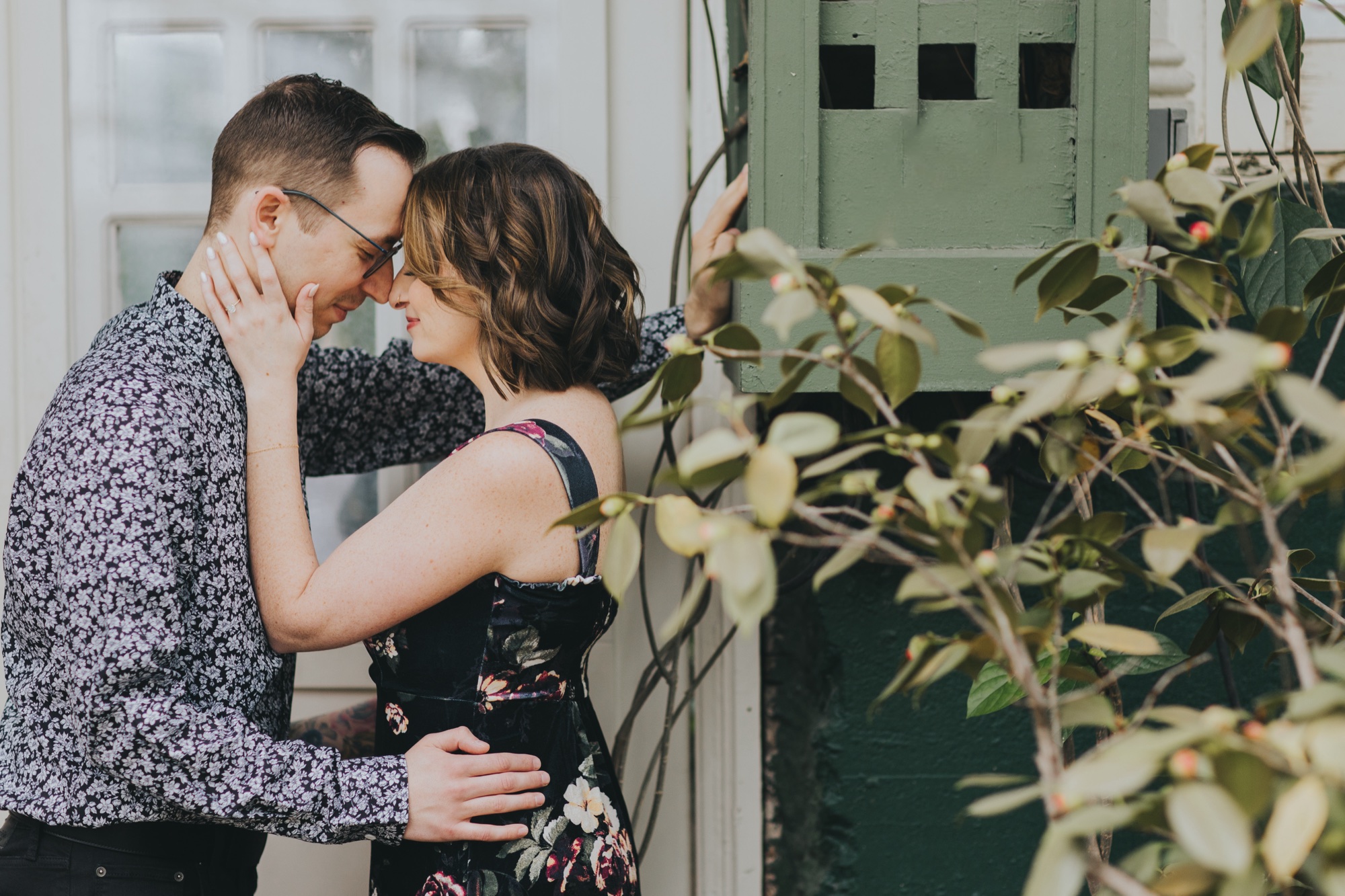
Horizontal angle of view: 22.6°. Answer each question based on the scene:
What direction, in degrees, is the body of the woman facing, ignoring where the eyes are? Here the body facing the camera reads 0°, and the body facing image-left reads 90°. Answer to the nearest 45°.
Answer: approximately 90°

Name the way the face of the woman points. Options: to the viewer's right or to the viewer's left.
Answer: to the viewer's left

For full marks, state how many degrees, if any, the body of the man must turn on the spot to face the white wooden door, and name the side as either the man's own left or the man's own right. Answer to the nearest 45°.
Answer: approximately 90° to the man's own left

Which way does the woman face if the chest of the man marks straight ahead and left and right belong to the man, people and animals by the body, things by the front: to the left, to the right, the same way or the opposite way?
the opposite way

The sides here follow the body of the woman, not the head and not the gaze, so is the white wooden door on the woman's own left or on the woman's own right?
on the woman's own right

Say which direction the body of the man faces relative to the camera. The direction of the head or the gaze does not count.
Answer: to the viewer's right

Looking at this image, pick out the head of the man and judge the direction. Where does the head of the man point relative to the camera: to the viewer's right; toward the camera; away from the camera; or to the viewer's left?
to the viewer's right
